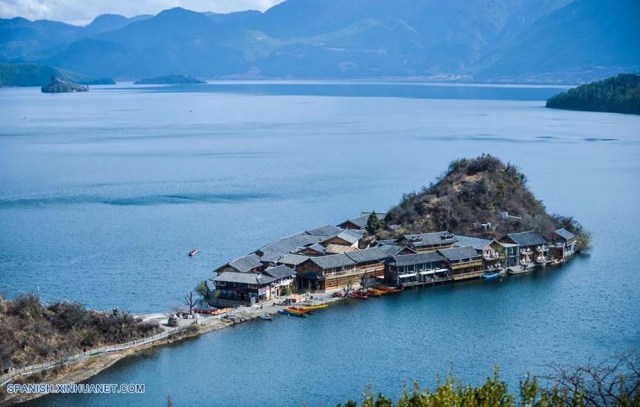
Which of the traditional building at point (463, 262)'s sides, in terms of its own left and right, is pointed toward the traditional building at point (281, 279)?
right

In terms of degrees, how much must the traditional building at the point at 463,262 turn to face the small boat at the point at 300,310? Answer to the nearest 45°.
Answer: approximately 90° to its right

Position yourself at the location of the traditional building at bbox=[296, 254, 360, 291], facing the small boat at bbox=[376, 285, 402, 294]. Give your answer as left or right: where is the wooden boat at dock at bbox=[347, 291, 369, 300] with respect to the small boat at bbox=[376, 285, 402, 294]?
right

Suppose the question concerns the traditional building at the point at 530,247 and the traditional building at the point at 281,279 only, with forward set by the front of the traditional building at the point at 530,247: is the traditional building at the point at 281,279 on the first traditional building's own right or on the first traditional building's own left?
on the first traditional building's own right

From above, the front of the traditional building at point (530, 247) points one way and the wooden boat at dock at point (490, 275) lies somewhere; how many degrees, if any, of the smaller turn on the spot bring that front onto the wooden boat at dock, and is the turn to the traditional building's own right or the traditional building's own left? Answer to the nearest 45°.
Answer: approximately 90° to the traditional building's own right

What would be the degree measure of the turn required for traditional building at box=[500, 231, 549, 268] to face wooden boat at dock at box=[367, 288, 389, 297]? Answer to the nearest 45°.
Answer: approximately 90° to its right

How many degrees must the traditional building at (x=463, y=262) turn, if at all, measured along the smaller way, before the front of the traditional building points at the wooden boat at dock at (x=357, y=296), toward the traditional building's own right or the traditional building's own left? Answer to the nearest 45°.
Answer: approximately 90° to the traditional building's own right

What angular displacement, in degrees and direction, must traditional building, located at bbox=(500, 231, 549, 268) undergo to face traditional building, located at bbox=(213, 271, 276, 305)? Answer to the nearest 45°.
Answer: approximately 90° to its right

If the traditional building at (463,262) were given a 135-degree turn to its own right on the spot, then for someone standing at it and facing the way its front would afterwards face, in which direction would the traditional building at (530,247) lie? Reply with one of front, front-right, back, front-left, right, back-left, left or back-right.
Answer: back-right

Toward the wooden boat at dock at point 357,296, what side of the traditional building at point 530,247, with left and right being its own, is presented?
right

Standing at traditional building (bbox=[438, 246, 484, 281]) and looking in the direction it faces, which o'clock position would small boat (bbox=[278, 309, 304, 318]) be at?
The small boat is roughly at 3 o'clock from the traditional building.

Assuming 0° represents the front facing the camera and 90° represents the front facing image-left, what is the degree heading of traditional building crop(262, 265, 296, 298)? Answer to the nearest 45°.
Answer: approximately 315°

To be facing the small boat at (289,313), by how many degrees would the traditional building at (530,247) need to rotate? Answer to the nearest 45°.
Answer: approximately 90° to its right

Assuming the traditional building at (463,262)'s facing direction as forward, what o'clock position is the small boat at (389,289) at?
The small boat is roughly at 3 o'clock from the traditional building.

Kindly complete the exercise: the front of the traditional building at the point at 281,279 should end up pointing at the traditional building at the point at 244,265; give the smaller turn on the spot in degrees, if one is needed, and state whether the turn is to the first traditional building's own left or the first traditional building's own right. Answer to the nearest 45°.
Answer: approximately 135° to the first traditional building's own right
